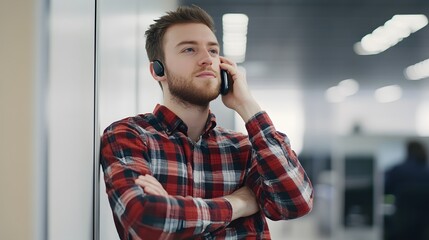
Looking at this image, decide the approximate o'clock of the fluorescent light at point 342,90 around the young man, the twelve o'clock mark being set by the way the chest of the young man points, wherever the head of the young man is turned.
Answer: The fluorescent light is roughly at 8 o'clock from the young man.

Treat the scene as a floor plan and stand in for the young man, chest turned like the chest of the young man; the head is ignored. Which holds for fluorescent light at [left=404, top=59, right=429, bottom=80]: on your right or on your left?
on your left

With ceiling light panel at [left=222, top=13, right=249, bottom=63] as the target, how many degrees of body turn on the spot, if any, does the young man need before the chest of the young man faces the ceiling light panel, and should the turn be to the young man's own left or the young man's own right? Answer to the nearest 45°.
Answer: approximately 135° to the young man's own left

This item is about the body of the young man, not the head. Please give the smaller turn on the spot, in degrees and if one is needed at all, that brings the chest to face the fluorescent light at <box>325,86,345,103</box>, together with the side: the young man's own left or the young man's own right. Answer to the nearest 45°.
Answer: approximately 135° to the young man's own left

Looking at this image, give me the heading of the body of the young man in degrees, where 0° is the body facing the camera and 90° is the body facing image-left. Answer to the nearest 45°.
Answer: approximately 315°
